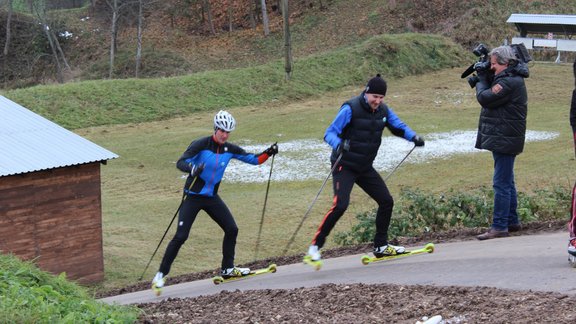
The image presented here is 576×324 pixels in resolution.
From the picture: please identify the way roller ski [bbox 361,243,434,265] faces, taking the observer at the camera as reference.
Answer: facing to the right of the viewer

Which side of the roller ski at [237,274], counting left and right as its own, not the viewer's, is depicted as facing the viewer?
right

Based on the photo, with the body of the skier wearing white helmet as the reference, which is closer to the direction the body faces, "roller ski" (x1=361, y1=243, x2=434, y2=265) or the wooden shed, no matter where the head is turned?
the roller ski

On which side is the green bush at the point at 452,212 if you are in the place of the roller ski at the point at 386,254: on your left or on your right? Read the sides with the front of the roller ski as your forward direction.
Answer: on your left

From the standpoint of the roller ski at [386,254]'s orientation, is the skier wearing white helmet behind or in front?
behind

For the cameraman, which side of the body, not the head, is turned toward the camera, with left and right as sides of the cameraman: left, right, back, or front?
left

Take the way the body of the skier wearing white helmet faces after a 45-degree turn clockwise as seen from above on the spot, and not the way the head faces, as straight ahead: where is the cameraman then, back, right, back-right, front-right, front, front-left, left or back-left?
left

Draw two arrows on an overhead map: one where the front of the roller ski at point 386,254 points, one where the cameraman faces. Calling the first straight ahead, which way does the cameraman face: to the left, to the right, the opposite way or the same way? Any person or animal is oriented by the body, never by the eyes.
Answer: the opposite way

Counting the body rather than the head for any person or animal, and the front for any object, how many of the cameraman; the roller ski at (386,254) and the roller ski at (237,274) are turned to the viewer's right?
2
